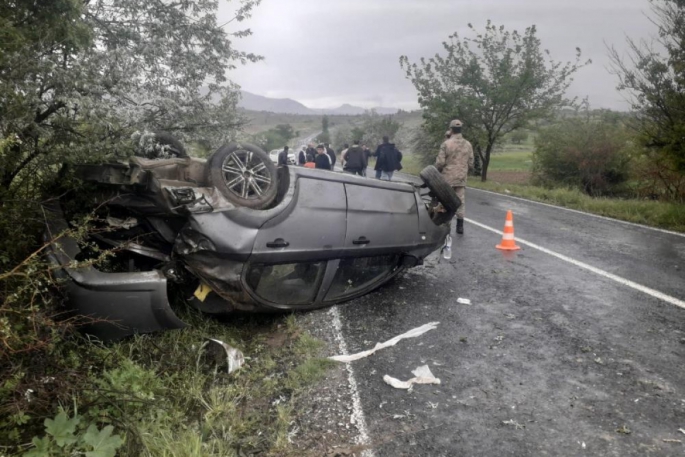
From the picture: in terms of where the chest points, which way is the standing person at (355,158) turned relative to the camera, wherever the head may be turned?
away from the camera

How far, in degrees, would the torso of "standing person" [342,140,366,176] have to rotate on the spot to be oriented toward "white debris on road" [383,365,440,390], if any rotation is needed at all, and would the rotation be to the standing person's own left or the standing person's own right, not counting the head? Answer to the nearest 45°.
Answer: approximately 180°

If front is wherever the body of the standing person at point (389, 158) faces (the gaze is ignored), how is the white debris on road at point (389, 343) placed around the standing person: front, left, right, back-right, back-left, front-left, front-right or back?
back

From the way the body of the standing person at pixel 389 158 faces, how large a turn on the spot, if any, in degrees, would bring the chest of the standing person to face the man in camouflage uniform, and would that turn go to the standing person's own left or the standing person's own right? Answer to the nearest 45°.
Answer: approximately 180°

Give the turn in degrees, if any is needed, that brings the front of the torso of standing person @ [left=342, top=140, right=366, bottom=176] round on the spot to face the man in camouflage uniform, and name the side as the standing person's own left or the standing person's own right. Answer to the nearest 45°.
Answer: approximately 180°

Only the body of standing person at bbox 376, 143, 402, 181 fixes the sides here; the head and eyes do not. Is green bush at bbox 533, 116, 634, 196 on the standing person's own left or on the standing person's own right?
on the standing person's own right

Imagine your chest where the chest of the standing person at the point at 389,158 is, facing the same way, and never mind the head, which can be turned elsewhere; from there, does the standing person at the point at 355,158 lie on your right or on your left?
on your left

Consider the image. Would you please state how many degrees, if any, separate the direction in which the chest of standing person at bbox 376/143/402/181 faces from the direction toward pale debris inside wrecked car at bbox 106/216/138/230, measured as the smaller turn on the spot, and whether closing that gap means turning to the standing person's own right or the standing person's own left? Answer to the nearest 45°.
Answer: approximately 180°
